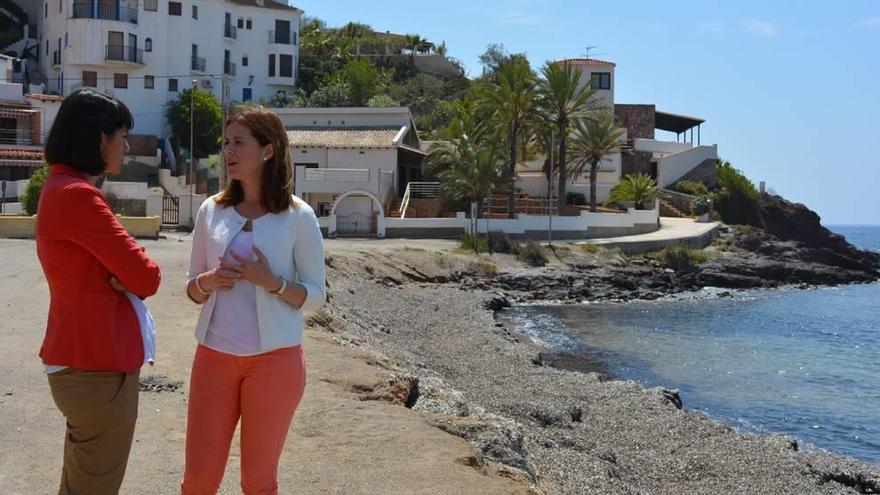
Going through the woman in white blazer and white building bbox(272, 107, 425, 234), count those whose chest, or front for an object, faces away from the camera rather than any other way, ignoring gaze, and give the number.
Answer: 0

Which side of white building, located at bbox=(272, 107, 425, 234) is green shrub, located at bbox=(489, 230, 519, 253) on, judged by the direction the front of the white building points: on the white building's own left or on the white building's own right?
on the white building's own left

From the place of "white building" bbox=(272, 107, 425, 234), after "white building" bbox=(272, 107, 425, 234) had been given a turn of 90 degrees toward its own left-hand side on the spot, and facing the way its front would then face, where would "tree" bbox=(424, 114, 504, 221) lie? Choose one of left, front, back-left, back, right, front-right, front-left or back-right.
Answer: front

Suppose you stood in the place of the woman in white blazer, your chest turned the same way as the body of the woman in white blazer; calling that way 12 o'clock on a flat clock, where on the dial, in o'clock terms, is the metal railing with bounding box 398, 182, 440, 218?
The metal railing is roughly at 5 o'clock from the woman in white blazer.

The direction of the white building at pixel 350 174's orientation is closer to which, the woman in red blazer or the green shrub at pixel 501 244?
the woman in red blazer

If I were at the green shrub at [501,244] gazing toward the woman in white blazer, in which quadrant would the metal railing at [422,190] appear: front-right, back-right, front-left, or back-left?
back-right

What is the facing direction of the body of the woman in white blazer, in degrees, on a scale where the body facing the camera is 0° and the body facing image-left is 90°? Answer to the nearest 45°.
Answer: approximately 45°

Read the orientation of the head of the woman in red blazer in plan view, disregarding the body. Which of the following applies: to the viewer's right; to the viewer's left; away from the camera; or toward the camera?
to the viewer's right

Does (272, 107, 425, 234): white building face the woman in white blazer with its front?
yes

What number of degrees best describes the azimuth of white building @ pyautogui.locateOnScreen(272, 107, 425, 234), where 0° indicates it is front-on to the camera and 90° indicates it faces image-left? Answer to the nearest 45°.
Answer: approximately 0°
